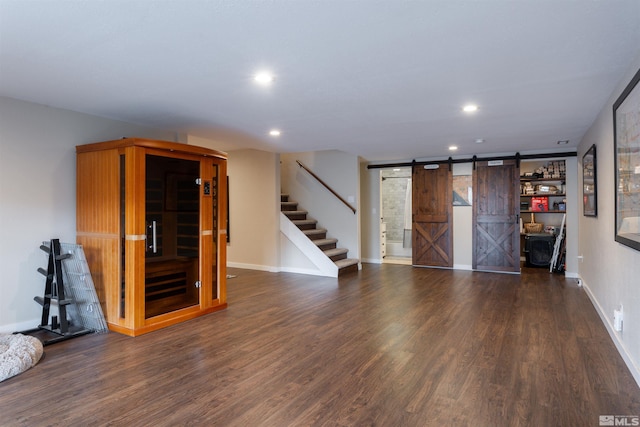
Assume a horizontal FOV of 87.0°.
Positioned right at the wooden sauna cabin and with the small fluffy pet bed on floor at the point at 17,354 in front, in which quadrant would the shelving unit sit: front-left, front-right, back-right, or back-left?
back-left

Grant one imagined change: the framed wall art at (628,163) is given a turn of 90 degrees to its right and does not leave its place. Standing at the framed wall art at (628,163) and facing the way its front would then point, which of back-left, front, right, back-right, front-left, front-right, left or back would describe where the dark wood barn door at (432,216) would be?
front-left

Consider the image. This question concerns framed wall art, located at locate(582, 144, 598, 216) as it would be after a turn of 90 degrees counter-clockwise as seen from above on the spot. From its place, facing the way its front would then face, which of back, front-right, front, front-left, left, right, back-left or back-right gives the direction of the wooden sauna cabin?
front-right

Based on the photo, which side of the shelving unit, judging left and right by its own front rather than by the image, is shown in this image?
front

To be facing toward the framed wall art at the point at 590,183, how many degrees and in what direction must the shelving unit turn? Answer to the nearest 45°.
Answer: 0° — it already faces it

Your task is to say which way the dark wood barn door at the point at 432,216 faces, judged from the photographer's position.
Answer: facing the viewer

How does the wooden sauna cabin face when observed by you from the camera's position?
facing the viewer and to the right of the viewer

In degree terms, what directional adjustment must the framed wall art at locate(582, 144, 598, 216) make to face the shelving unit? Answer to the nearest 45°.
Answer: approximately 90° to its right

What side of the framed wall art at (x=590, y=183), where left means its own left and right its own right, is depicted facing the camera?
left

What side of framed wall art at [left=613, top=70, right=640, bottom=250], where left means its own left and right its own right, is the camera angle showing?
left

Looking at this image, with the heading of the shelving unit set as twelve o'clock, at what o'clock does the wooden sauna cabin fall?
The wooden sauna cabin is roughly at 1 o'clock from the shelving unit.

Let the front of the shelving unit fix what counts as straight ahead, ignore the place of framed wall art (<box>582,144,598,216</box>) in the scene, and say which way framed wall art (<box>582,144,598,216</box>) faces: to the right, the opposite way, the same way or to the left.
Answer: to the right

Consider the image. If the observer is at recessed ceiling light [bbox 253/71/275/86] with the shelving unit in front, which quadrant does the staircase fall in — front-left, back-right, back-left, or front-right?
front-left

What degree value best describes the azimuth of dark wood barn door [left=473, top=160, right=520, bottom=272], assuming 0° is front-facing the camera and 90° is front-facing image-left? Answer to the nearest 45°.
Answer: approximately 0°
